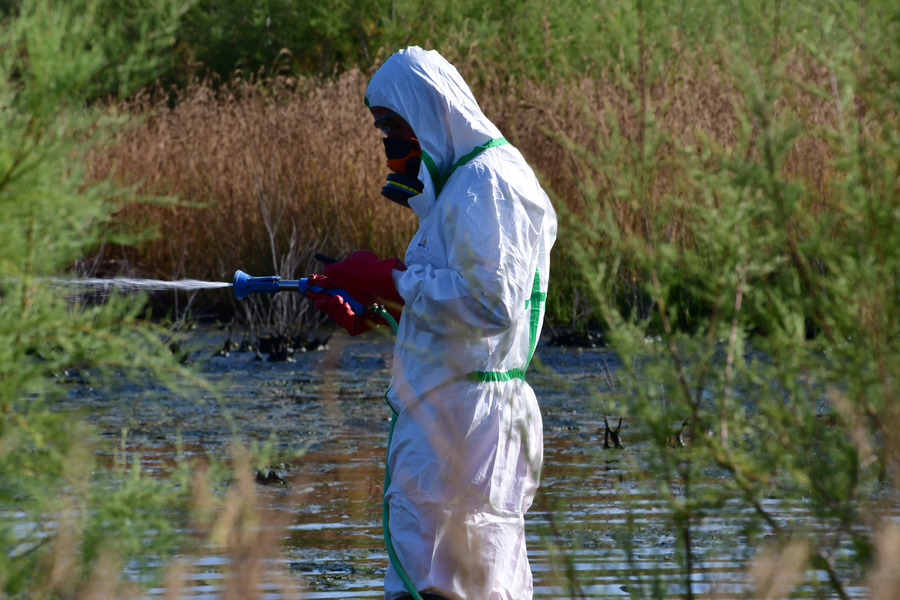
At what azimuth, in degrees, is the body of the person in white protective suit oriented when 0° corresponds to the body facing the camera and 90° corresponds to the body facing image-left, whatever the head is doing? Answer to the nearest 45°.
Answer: approximately 90°

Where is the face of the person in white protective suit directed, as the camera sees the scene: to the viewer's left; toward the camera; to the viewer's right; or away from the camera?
to the viewer's left
